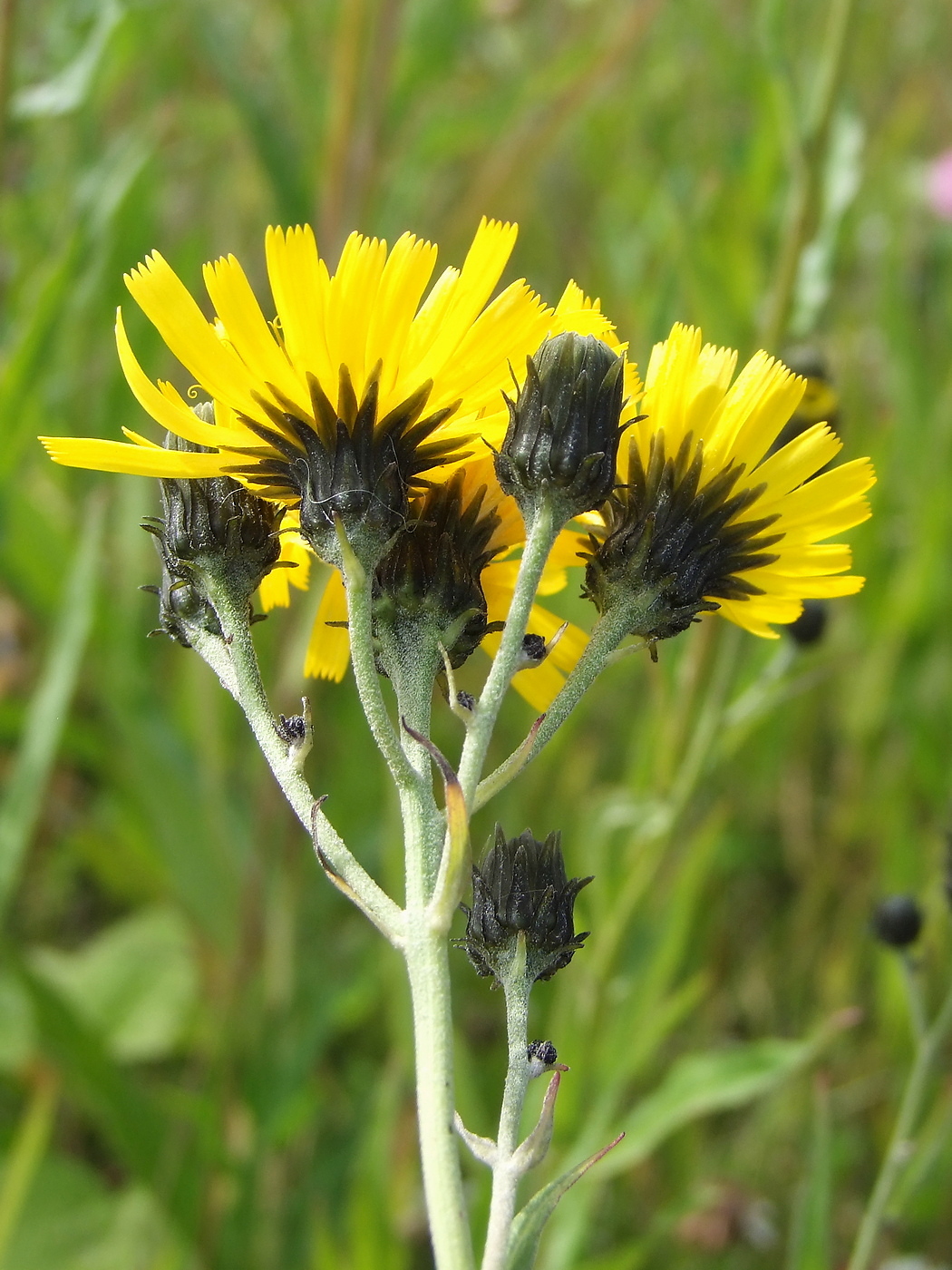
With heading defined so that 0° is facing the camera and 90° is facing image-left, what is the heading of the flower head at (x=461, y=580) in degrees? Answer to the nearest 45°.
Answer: approximately 180°

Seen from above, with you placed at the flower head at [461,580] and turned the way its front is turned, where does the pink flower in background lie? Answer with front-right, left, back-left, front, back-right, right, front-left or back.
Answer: front-right

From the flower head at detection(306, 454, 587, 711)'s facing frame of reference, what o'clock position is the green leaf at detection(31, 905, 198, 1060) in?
The green leaf is roughly at 11 o'clock from the flower head.

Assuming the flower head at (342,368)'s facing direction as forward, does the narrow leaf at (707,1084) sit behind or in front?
in front

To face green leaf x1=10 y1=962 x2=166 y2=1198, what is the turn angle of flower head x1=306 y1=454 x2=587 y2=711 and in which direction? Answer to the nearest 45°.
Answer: approximately 45° to its left

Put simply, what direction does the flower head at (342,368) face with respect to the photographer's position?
facing away from the viewer
